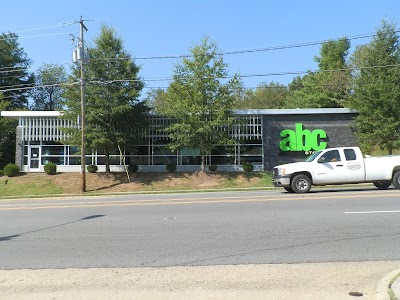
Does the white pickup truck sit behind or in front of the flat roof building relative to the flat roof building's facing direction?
in front

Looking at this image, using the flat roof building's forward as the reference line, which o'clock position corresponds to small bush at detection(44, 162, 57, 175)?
The small bush is roughly at 3 o'clock from the flat roof building.

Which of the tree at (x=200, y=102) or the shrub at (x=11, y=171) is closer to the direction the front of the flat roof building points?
the tree

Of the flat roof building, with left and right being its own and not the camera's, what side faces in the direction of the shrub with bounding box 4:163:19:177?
right

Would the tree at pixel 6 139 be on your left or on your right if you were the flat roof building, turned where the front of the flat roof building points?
on your right

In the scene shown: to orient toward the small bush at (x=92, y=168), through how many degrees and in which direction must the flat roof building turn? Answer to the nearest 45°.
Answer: approximately 90° to its right

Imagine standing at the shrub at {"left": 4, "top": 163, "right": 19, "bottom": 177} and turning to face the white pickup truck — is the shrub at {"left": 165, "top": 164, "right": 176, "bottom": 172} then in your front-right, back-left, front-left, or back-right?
front-left

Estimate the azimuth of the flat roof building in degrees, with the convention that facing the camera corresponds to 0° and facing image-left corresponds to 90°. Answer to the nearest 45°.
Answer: approximately 0°

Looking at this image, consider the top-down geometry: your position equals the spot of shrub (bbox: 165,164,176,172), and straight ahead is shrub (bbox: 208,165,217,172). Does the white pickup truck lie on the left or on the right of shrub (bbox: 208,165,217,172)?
right

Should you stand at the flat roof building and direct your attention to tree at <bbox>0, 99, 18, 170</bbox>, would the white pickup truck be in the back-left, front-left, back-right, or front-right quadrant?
back-left
